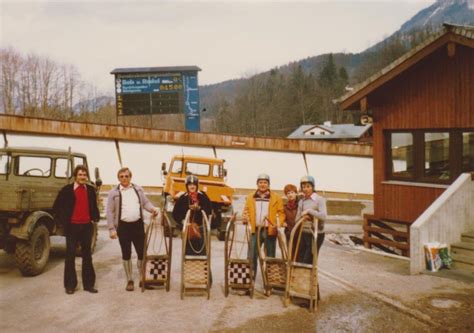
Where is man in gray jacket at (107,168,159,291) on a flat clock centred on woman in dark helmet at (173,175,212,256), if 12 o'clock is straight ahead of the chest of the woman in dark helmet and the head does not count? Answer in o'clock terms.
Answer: The man in gray jacket is roughly at 3 o'clock from the woman in dark helmet.

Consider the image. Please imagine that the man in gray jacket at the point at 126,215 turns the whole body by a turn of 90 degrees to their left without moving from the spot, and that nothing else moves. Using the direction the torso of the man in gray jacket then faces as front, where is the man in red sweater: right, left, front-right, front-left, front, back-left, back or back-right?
back

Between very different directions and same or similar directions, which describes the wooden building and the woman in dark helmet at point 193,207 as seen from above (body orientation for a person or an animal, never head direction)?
same or similar directions

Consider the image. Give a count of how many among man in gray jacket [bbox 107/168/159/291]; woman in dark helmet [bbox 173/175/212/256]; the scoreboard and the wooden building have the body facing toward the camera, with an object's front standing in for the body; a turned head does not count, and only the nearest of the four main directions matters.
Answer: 4

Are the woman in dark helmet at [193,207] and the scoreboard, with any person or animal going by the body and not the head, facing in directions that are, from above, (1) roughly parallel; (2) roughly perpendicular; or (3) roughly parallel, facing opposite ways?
roughly parallel

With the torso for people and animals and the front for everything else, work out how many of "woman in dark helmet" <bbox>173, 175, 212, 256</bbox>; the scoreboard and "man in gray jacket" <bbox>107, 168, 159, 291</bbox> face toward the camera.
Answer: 3

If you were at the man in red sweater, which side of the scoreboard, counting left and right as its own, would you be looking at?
front

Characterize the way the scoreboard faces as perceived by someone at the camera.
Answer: facing the viewer

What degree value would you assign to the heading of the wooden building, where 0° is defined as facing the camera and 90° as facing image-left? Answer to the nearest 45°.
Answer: approximately 0°

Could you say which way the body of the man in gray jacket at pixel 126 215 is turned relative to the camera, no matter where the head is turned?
toward the camera

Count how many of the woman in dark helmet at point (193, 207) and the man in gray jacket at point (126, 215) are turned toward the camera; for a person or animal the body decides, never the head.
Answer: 2

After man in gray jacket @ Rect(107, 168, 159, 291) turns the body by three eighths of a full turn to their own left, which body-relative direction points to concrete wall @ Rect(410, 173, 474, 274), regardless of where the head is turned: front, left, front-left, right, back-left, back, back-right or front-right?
front-right

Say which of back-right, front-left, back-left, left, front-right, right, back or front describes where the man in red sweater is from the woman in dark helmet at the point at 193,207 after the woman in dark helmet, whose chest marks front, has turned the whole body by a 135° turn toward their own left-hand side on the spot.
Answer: back-left
